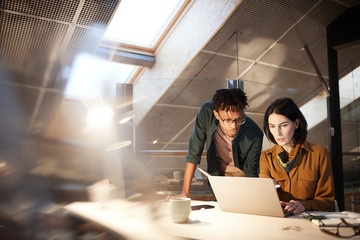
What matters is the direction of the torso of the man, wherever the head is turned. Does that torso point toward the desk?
yes

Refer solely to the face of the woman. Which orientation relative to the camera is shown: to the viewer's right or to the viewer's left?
to the viewer's left

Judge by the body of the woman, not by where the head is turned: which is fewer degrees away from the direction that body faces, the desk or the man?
the desk

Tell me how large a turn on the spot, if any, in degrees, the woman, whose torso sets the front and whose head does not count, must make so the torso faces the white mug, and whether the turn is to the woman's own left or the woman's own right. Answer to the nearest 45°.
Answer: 0° — they already face it

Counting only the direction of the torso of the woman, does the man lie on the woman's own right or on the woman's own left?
on the woman's own right

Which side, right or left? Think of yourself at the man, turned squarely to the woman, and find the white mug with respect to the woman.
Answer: right

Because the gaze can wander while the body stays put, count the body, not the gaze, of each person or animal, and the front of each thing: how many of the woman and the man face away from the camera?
0

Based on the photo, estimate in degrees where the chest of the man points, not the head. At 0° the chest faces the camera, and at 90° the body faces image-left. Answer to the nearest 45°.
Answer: approximately 0°

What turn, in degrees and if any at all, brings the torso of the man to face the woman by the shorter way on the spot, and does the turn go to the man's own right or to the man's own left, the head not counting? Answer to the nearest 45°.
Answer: approximately 45° to the man's own left

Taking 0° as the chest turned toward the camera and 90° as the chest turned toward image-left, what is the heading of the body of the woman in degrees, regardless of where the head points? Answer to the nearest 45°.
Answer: approximately 45°

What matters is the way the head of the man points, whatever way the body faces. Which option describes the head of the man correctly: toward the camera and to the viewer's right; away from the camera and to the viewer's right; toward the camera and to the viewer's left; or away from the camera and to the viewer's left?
toward the camera and to the viewer's right
